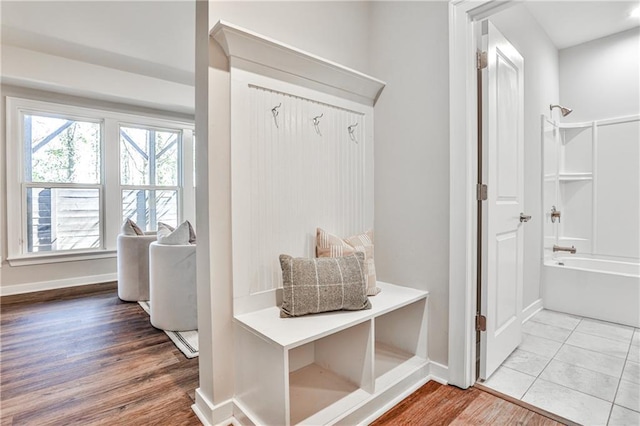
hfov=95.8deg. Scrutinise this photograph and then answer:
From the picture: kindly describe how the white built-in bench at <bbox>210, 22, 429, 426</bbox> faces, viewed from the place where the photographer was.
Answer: facing the viewer and to the right of the viewer

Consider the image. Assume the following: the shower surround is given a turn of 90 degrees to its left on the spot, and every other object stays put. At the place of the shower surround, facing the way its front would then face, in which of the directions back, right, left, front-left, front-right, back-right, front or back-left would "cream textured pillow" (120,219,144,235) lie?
back-right

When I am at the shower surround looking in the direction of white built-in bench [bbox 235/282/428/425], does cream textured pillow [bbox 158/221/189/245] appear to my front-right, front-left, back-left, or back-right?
front-right

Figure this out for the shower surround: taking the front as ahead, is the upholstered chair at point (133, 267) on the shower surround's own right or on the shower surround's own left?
on the shower surround's own right

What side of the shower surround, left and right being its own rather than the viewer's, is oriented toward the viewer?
front

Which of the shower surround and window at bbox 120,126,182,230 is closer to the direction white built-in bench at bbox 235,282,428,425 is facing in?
the shower surround

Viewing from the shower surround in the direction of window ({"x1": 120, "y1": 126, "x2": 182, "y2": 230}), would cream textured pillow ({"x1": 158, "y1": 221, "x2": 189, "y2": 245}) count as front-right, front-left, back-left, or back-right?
front-left

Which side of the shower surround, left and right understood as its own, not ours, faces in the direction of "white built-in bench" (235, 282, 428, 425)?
front
